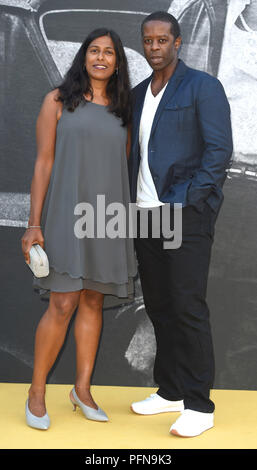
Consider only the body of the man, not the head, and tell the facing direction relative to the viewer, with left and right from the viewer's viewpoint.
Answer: facing the viewer and to the left of the viewer

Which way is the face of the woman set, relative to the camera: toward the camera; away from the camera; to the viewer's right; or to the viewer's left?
toward the camera
